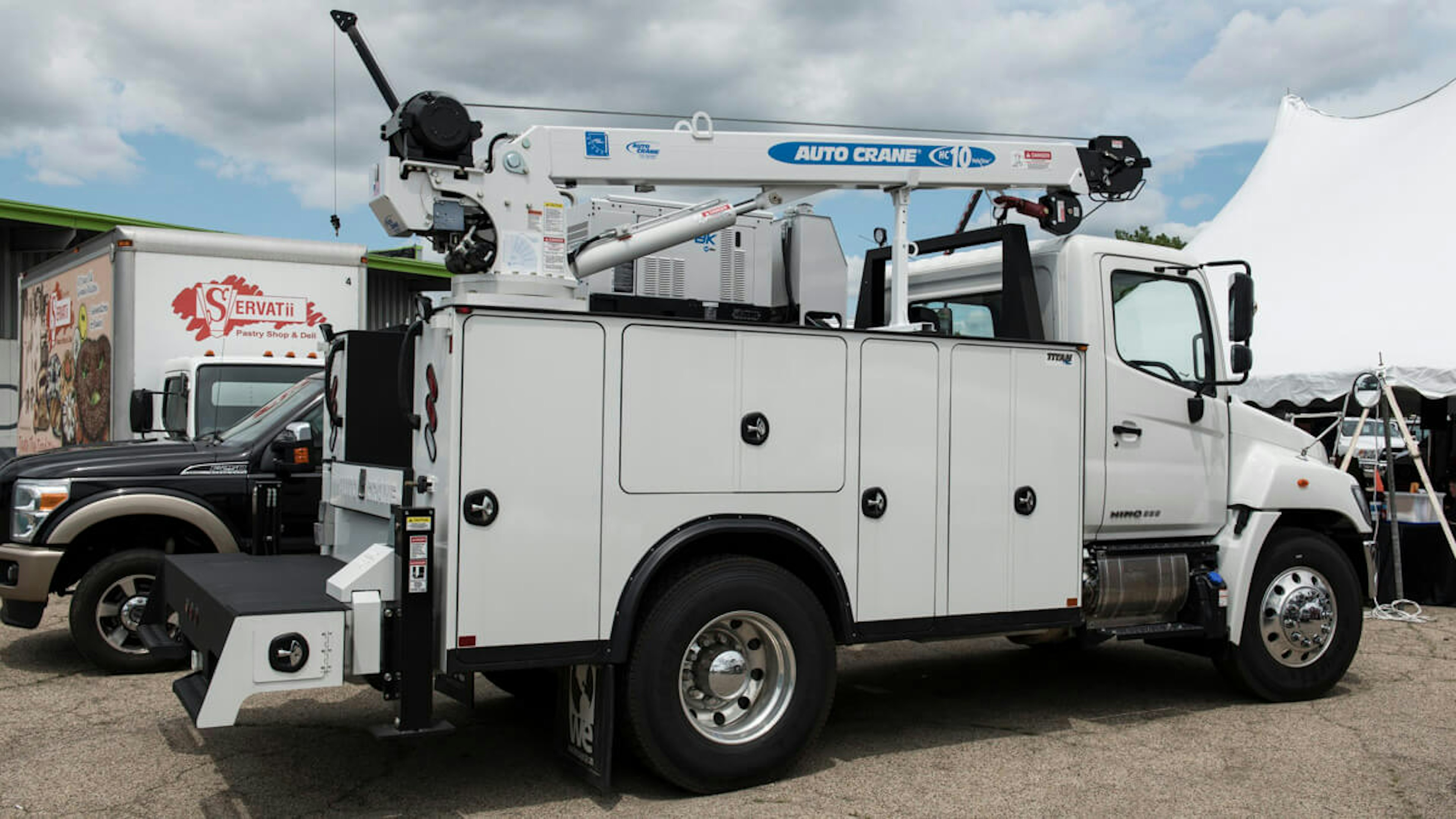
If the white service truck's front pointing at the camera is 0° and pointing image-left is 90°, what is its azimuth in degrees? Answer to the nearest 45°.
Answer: approximately 225°

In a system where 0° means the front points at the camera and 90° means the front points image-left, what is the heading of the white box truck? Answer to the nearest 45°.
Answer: approximately 315°

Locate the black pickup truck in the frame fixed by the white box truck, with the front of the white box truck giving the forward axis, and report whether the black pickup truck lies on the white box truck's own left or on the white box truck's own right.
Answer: on the white box truck's own right

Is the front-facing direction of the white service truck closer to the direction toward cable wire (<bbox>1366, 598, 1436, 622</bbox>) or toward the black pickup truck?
the cable wire
